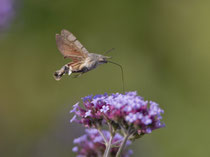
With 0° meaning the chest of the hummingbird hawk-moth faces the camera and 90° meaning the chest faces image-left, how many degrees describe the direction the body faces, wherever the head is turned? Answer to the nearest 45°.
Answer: approximately 270°

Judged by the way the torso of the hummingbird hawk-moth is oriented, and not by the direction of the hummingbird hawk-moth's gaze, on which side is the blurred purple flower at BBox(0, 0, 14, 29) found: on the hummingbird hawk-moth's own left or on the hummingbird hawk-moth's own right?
on the hummingbird hawk-moth's own left
